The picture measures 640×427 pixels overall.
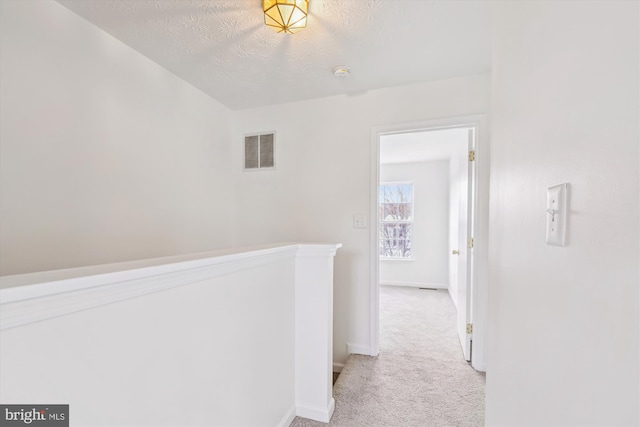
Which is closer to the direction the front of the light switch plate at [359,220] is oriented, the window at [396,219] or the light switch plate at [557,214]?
the light switch plate

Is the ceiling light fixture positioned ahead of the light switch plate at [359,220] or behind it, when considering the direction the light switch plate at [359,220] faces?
ahead

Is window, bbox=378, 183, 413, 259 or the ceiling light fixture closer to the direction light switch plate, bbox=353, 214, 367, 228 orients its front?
the ceiling light fixture

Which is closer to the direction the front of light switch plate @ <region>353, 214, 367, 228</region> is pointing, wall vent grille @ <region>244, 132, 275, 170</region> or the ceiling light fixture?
the ceiling light fixture

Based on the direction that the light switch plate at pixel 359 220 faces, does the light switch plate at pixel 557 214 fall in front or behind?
in front

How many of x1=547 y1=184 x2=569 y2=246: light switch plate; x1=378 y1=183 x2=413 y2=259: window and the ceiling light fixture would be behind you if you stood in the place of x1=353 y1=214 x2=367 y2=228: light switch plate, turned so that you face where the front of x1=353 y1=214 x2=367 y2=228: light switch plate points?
1

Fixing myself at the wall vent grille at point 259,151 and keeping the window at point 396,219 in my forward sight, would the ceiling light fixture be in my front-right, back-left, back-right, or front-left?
back-right

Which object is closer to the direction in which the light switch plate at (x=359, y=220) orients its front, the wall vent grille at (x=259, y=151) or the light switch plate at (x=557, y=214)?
the light switch plate

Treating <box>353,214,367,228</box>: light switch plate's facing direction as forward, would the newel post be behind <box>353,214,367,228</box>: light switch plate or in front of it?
in front

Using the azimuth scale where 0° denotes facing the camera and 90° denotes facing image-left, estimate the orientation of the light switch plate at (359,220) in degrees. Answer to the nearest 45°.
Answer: approximately 0°

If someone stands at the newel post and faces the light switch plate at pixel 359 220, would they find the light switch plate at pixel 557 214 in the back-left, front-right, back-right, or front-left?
back-right

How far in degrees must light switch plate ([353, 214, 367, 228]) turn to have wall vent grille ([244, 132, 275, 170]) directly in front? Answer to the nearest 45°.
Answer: approximately 90° to its right

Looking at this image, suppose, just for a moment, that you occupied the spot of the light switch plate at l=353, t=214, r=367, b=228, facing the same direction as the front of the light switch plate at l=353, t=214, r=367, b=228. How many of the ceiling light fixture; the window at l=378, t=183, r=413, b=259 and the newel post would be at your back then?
1
